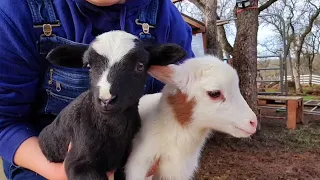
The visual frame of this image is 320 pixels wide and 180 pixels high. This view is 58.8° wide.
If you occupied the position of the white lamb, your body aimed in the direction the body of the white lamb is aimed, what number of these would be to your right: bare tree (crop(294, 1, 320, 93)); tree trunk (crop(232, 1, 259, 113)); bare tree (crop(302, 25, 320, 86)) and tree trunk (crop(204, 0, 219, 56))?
0

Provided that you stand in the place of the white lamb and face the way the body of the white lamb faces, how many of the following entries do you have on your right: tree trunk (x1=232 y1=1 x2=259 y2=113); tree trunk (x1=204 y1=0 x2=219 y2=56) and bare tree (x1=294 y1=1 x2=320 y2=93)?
0

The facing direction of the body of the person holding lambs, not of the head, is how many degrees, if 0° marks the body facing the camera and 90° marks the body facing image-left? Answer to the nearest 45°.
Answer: approximately 0°

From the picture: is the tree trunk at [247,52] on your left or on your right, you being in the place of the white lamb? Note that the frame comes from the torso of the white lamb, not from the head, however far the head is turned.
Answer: on your left

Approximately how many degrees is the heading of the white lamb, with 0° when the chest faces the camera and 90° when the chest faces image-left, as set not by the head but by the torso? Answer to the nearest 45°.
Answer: approximately 315°

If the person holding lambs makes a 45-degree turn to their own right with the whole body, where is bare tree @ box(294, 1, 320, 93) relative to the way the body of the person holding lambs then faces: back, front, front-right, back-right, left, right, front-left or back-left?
back

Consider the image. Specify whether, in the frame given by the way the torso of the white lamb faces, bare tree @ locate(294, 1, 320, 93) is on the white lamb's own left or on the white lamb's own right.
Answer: on the white lamb's own left

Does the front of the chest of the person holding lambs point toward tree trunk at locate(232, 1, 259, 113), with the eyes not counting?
no

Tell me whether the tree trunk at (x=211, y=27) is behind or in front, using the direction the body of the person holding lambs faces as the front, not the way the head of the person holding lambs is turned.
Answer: behind

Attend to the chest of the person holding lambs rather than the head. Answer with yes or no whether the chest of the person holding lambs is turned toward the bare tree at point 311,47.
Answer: no

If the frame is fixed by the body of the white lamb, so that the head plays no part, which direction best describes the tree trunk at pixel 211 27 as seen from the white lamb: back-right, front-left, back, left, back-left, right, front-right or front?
back-left
